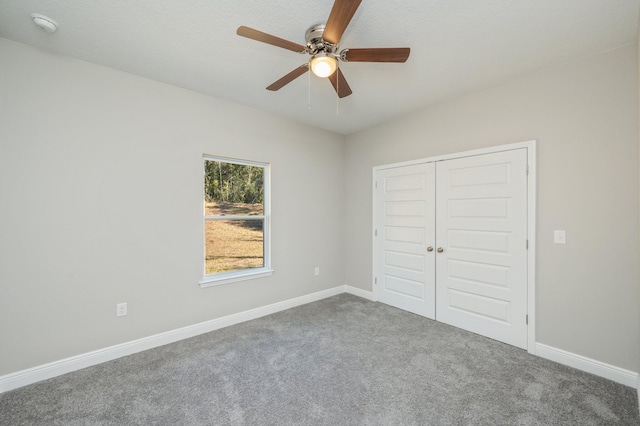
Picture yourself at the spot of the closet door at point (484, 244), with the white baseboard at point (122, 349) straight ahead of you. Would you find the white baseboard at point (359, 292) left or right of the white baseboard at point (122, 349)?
right

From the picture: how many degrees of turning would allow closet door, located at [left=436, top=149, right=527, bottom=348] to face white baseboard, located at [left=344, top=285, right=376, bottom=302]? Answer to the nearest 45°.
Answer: approximately 45° to its right

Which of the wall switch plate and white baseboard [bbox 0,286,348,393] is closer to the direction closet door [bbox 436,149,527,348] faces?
the white baseboard

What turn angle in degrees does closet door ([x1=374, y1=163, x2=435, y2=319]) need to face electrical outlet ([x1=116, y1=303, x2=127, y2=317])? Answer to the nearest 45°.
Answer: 0° — it already faces it

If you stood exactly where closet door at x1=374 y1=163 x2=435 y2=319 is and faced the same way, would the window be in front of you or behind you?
in front

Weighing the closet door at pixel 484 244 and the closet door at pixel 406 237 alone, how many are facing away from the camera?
0

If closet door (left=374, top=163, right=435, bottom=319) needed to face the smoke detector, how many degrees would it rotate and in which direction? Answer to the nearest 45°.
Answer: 0° — it already faces it

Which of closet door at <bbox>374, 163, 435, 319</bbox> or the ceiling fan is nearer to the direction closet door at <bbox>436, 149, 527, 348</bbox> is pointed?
the ceiling fan

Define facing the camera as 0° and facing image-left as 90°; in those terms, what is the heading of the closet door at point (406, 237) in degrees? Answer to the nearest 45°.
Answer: approximately 45°

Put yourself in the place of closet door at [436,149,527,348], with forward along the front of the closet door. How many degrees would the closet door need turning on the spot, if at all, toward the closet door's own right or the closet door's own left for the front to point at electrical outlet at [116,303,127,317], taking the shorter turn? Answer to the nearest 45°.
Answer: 0° — it already faces it

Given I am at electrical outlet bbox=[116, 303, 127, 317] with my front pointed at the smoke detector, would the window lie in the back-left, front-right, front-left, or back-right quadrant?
back-left

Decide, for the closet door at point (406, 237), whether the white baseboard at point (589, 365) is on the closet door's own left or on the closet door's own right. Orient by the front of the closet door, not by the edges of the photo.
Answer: on the closet door's own left

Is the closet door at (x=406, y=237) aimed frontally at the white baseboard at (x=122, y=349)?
yes

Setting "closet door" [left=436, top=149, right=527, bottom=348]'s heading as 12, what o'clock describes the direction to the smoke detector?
The smoke detector is roughly at 12 o'clock from the closet door.
